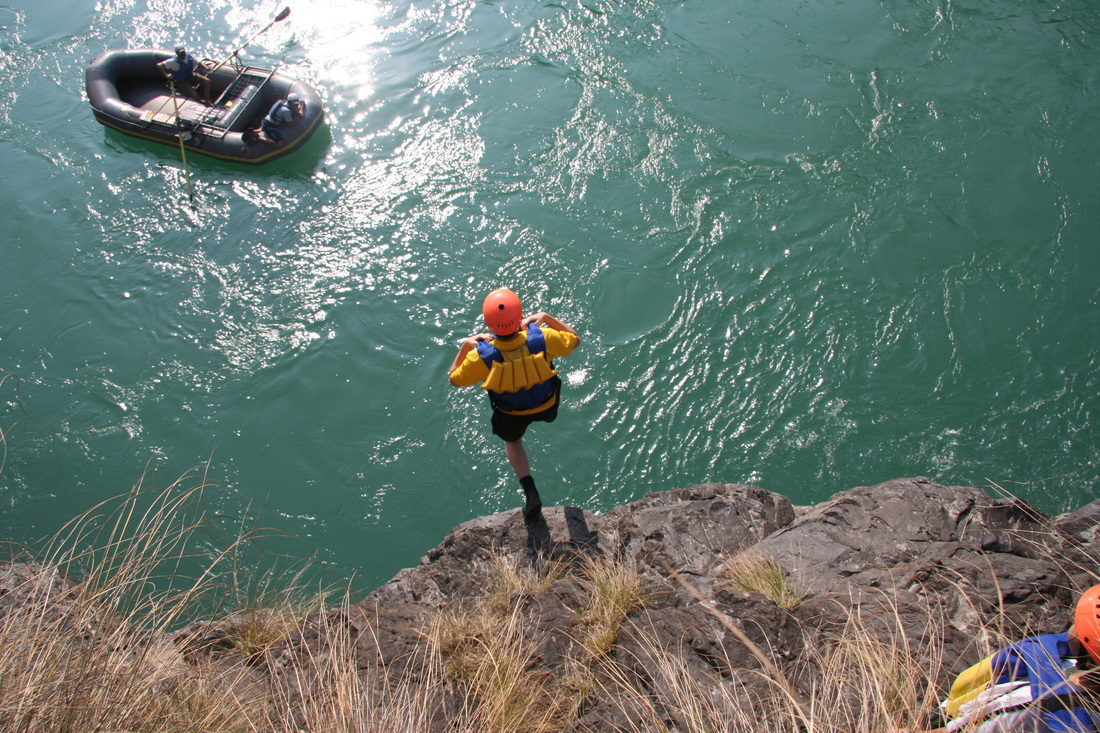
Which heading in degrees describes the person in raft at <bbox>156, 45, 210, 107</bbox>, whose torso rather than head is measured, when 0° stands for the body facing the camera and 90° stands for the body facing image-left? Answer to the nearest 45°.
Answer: approximately 315°

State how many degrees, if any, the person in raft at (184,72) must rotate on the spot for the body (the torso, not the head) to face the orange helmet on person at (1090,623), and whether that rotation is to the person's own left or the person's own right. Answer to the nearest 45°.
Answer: approximately 45° to the person's own right
